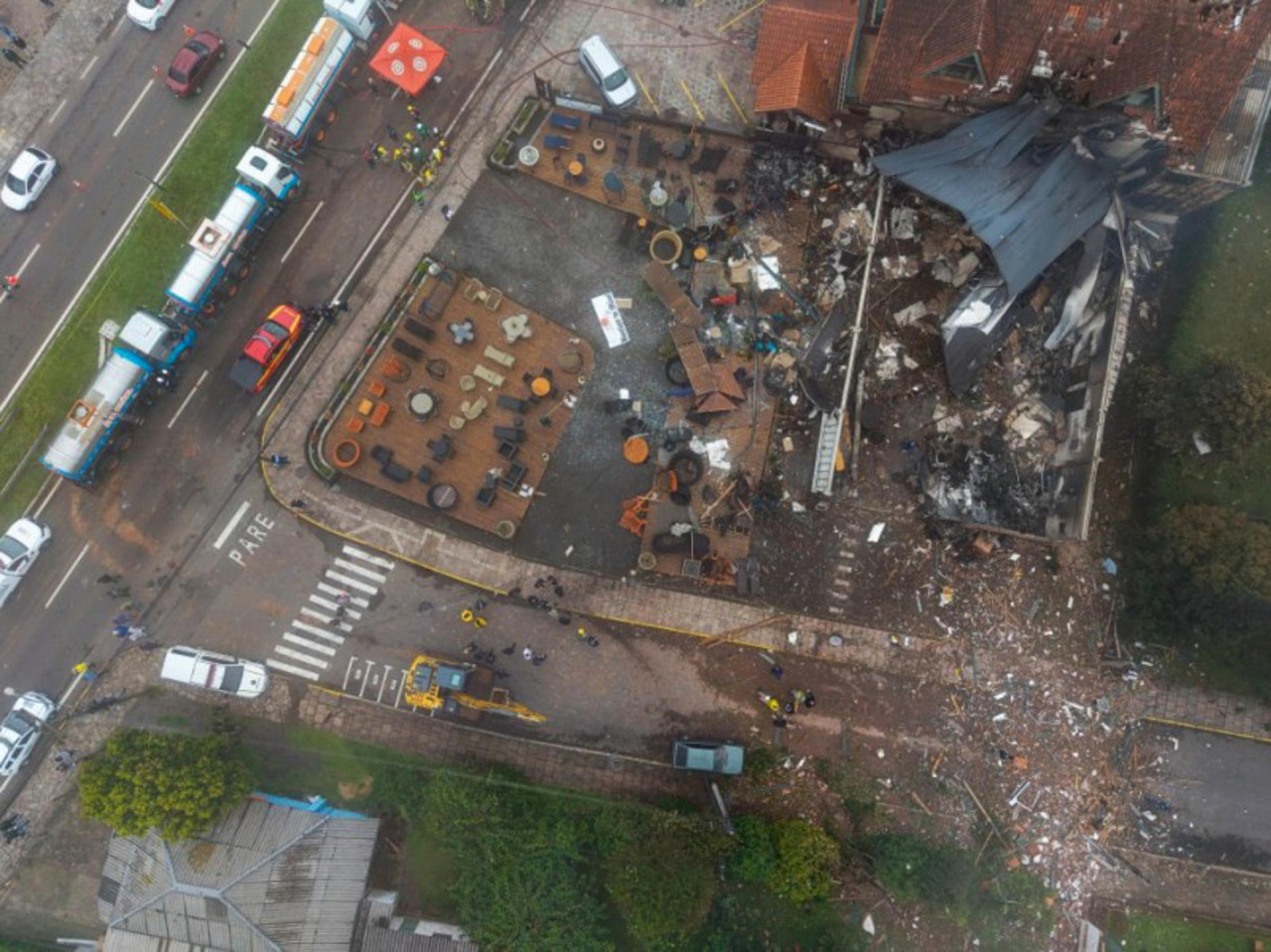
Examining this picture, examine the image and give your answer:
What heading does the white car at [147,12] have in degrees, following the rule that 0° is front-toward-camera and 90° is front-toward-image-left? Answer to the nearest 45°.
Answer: approximately 45°

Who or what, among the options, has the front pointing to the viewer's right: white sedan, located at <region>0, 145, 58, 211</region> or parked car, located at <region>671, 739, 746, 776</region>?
the parked car

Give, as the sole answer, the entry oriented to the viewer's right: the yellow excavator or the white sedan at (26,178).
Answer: the yellow excavator

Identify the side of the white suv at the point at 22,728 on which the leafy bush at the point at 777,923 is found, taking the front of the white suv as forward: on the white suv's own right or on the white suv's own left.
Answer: on the white suv's own right

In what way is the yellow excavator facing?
to the viewer's right

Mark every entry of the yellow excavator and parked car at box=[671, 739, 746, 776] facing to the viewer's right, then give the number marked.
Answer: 2

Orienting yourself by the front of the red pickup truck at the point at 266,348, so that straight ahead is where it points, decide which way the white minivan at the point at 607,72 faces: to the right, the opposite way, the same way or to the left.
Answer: to the right

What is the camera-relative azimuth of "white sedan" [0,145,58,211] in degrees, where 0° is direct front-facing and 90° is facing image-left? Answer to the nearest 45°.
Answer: approximately 45°

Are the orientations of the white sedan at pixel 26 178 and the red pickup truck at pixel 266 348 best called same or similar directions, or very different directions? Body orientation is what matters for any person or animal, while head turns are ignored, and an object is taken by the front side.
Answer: very different directions

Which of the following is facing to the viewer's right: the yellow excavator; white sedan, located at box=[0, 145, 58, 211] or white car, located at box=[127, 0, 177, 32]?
the yellow excavator

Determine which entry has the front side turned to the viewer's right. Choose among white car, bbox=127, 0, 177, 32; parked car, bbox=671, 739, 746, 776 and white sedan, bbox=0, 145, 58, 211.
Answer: parked car, bbox=671, 739, 746, 776

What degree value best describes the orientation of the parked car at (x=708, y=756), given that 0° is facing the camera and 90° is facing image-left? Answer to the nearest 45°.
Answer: approximately 270°
